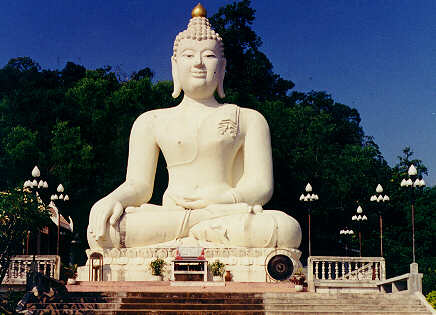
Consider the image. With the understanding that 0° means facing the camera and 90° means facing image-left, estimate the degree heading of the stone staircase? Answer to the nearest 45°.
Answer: approximately 0°

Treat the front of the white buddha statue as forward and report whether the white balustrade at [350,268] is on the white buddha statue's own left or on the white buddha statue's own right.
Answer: on the white buddha statue's own left

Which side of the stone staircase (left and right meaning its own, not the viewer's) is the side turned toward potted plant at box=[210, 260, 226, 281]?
back

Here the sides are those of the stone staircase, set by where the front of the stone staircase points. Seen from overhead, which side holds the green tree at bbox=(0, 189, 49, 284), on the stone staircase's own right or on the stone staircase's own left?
on the stone staircase's own right

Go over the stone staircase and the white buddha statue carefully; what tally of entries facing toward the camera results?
2

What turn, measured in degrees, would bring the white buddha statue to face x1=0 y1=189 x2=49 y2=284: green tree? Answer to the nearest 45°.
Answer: approximately 45° to its right

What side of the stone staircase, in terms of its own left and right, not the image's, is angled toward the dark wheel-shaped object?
back
